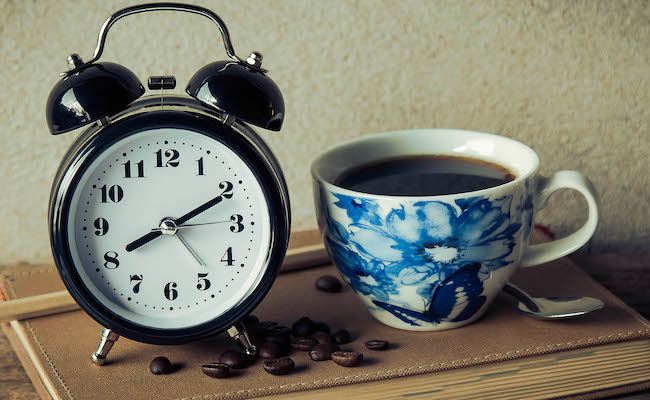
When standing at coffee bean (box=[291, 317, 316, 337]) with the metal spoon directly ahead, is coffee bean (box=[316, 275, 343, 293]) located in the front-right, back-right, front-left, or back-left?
front-left

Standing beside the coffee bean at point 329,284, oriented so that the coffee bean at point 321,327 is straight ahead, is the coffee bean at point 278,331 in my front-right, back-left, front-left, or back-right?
front-right

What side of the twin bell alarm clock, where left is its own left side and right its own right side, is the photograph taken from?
front
